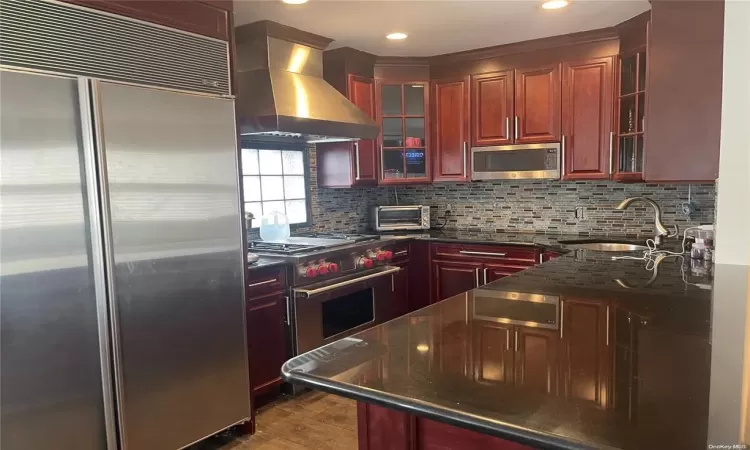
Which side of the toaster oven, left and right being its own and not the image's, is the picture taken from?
front

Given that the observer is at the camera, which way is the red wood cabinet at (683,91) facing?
facing to the left of the viewer

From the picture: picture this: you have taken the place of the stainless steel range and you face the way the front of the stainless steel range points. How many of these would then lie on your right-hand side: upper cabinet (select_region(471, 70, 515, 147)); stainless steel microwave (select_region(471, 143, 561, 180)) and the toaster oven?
0

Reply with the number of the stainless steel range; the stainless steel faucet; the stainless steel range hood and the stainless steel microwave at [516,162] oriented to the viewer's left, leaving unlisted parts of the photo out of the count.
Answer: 1

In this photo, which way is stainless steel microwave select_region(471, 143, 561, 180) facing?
toward the camera

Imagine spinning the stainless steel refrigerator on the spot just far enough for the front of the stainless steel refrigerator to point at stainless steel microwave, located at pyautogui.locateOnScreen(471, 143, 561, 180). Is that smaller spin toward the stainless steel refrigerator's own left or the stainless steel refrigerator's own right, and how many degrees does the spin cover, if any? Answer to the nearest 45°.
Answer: approximately 45° to the stainless steel refrigerator's own left

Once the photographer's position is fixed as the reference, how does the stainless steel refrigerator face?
facing the viewer and to the right of the viewer

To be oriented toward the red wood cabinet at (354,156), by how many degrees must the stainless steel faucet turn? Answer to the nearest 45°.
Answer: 0° — it already faces it

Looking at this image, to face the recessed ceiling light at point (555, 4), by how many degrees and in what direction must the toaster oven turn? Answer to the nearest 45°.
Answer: approximately 45° to its left

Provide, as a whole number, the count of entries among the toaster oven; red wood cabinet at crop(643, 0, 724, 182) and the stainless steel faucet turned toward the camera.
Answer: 1

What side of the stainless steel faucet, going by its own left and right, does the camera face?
left

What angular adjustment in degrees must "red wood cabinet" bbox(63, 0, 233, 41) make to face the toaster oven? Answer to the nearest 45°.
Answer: approximately 90° to its left

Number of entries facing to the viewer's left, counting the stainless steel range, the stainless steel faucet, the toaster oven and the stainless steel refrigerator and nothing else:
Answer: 1

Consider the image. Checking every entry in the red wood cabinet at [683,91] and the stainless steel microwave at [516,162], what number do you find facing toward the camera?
1

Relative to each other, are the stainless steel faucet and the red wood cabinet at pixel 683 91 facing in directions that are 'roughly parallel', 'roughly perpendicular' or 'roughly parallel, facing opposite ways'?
roughly parallel
